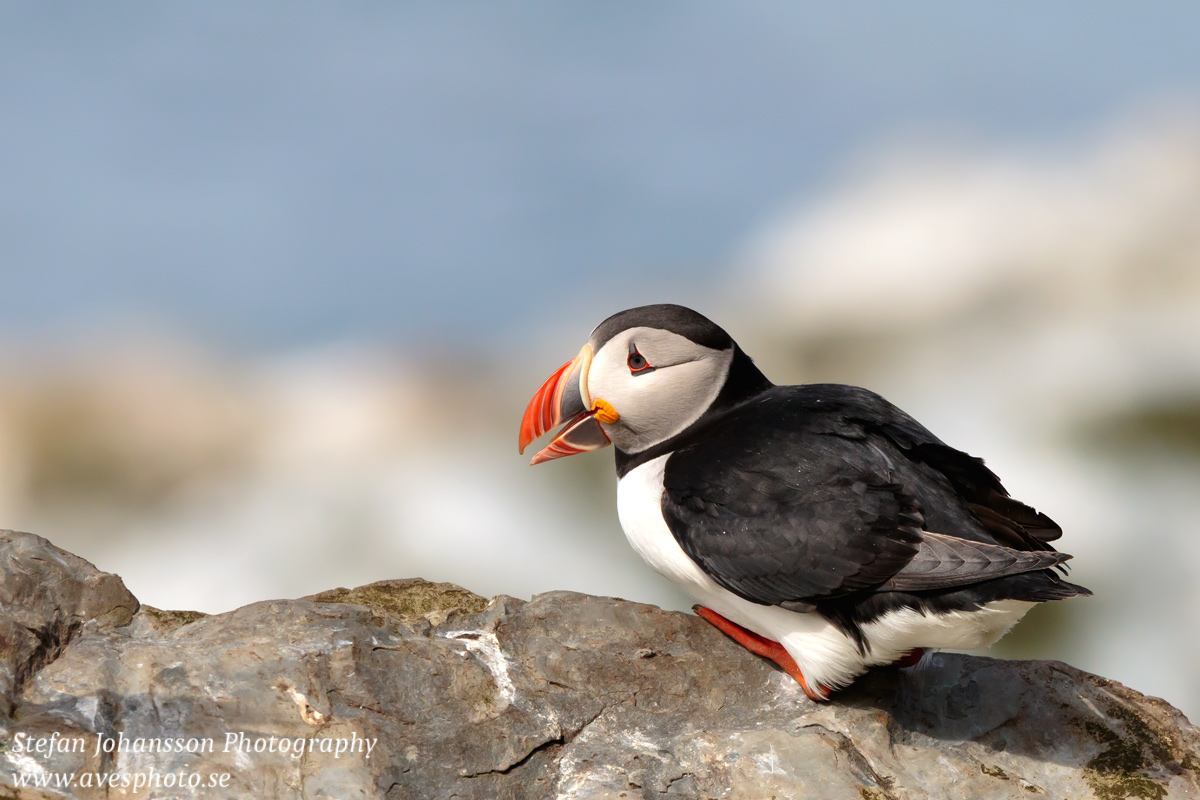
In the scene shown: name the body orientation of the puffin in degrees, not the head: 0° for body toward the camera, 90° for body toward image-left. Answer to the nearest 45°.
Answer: approximately 90°
